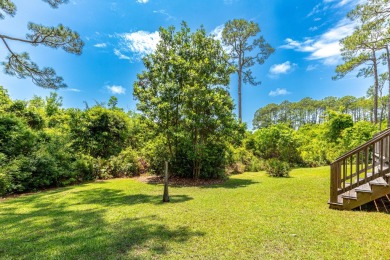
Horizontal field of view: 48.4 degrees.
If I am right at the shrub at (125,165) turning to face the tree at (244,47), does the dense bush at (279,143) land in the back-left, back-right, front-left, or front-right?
front-right

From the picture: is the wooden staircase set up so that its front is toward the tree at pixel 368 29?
no

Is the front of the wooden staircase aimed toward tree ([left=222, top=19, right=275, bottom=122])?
no

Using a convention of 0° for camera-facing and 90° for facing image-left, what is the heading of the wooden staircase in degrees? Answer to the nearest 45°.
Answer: approximately 90°

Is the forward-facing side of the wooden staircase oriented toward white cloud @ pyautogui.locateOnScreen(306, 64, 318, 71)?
no

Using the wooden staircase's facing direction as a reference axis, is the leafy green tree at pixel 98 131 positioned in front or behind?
in front

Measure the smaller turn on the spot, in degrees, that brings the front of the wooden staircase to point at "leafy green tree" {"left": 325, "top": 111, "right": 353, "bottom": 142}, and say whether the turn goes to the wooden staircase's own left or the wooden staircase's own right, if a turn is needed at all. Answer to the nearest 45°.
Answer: approximately 90° to the wooden staircase's own right

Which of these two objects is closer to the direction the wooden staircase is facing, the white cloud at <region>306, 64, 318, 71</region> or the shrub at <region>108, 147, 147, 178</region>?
the shrub
